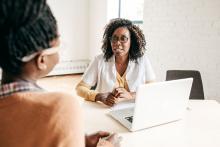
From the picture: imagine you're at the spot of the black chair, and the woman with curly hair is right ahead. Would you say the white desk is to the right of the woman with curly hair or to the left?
left

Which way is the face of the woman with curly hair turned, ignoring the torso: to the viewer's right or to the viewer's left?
to the viewer's left

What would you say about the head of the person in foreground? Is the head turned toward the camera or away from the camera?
away from the camera

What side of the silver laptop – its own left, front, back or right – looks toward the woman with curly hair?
front

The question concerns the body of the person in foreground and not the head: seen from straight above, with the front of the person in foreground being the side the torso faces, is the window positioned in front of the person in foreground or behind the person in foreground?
in front

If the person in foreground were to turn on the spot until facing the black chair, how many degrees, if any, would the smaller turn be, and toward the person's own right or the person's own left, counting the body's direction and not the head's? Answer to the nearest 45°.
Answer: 0° — they already face it

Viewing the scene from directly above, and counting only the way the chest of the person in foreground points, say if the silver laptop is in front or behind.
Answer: in front

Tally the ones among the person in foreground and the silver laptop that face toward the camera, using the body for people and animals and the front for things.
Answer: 0

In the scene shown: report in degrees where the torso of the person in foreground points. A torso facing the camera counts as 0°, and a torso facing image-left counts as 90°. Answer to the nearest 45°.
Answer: approximately 225°

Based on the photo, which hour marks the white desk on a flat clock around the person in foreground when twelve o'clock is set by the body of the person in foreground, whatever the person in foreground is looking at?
The white desk is roughly at 12 o'clock from the person in foreground.

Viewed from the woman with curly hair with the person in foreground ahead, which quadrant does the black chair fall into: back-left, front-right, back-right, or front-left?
back-left

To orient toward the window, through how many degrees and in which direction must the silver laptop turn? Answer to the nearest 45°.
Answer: approximately 45° to its right

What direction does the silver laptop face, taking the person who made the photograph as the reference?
facing away from the viewer and to the left of the viewer

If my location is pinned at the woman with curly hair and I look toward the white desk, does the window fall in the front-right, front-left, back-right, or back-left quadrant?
back-left
